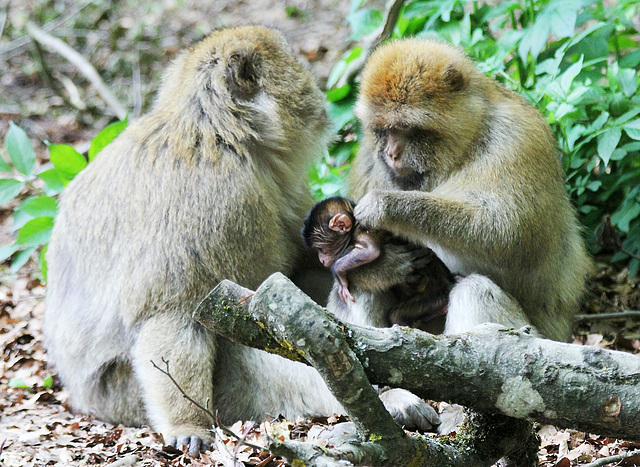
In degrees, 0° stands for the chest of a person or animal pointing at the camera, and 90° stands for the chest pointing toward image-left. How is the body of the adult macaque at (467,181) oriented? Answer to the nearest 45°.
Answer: approximately 45°

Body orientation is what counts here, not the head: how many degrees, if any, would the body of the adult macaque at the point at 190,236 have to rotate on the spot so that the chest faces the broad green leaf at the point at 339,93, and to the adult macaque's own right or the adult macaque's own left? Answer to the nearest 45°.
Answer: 0° — it already faces it

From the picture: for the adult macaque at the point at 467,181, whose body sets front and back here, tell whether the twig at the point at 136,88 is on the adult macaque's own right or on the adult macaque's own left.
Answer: on the adult macaque's own right

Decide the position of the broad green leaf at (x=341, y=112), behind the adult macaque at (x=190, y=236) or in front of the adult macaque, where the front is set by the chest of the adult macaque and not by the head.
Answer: in front

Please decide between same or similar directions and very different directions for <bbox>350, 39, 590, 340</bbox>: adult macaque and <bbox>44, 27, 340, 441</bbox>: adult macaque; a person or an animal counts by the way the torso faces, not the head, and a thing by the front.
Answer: very different directions

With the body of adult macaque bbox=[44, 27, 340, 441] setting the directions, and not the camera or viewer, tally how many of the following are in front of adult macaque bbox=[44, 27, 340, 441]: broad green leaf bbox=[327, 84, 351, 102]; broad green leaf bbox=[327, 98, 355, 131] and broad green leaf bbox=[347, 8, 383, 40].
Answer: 3

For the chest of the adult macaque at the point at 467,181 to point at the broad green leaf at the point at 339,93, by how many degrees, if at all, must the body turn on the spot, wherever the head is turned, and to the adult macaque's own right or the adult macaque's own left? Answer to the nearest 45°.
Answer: approximately 90° to the adult macaque's own right

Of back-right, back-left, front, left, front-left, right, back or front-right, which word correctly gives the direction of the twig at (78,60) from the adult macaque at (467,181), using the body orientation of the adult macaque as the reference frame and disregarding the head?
right

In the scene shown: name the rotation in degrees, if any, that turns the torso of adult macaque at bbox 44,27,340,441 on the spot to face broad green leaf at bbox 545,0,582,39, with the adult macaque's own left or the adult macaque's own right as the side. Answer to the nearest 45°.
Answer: approximately 45° to the adult macaque's own right

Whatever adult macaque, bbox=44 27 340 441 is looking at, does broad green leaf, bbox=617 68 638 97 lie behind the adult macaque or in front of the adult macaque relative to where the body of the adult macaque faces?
in front

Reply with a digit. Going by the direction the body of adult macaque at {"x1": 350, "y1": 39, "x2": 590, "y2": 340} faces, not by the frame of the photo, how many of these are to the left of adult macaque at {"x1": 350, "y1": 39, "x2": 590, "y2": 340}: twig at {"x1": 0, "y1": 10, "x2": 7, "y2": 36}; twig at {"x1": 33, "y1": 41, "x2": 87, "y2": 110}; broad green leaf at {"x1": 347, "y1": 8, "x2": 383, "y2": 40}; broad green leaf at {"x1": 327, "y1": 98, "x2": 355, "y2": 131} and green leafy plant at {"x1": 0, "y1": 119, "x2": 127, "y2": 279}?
0

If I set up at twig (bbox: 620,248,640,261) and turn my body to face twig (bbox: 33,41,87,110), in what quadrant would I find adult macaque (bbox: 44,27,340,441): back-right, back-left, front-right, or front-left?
front-left

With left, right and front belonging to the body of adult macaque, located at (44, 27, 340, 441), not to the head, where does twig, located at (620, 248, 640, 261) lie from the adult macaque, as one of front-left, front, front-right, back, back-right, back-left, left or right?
front-right

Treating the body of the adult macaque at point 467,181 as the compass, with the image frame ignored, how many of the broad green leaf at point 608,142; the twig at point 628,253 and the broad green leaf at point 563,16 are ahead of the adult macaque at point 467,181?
0

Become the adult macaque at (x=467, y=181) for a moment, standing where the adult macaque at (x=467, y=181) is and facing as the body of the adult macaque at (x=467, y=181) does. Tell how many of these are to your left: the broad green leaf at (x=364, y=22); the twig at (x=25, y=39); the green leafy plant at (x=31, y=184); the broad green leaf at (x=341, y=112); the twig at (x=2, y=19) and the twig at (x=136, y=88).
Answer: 0

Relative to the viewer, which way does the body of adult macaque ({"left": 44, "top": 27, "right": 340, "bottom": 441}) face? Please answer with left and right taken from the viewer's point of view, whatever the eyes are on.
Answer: facing away from the viewer and to the right of the viewer

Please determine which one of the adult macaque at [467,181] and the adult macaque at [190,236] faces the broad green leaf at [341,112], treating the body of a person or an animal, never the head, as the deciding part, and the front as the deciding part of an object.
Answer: the adult macaque at [190,236]

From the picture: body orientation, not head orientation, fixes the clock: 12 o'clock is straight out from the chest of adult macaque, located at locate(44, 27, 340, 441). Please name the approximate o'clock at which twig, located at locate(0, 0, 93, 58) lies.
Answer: The twig is roughly at 10 o'clock from the adult macaque.
